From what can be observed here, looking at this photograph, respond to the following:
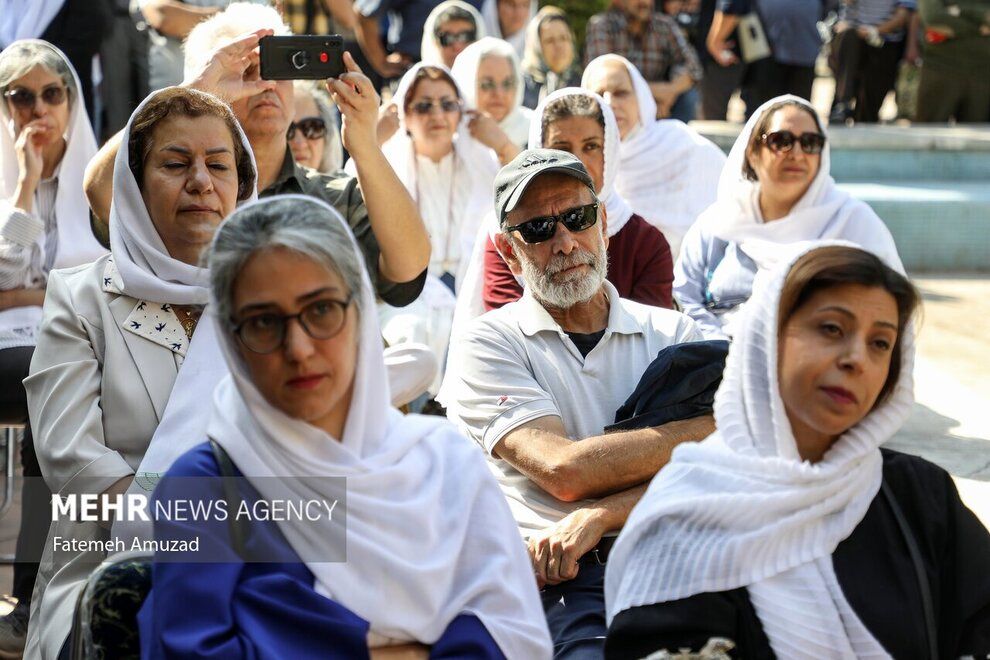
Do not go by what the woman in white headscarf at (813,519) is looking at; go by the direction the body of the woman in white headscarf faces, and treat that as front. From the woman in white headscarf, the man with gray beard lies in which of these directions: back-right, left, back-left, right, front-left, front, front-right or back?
back

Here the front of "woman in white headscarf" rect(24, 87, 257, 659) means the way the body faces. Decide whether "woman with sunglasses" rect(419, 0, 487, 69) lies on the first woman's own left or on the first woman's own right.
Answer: on the first woman's own left

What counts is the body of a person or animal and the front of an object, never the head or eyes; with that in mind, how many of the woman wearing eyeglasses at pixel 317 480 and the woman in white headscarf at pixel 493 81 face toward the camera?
2

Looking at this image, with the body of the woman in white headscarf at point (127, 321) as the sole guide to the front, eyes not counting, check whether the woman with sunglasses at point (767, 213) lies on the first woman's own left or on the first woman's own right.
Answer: on the first woman's own left

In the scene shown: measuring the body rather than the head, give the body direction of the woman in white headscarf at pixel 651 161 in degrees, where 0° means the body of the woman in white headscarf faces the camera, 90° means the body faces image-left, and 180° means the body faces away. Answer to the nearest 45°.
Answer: approximately 45°

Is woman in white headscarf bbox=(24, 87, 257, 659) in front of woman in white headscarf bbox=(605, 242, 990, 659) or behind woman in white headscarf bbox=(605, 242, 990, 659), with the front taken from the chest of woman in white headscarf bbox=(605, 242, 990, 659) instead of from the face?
behind
